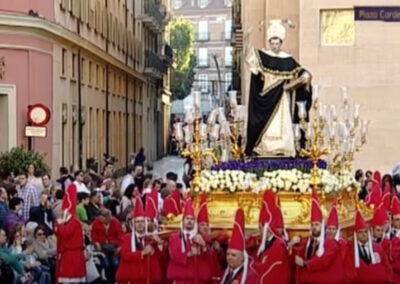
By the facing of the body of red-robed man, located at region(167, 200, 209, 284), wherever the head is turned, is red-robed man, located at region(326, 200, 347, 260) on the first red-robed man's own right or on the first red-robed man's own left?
on the first red-robed man's own left

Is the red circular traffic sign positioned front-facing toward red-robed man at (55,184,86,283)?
yes

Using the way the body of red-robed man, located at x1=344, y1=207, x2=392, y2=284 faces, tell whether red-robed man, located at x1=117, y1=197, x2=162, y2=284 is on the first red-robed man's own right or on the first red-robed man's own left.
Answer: on the first red-robed man's own right
